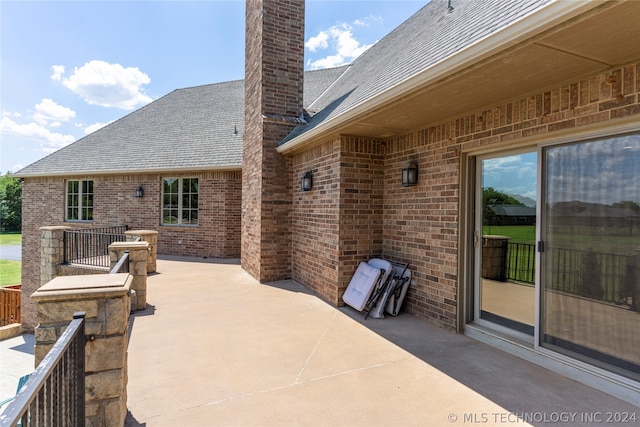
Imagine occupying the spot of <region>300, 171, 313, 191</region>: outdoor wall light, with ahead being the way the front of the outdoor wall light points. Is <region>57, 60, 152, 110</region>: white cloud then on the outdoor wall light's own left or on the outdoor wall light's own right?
on the outdoor wall light's own right

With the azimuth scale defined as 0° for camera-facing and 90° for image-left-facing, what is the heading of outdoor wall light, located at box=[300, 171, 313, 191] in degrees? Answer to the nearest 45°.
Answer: approximately 45°

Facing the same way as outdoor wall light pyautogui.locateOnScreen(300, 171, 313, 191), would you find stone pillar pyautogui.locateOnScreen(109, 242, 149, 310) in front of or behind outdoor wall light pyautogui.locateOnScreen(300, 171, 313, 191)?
in front

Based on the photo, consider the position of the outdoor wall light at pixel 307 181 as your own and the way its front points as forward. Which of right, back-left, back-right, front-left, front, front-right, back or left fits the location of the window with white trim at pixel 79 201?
right

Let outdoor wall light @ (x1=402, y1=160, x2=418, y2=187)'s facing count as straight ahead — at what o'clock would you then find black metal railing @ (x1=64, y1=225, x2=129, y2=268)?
The black metal railing is roughly at 2 o'clock from the outdoor wall light.

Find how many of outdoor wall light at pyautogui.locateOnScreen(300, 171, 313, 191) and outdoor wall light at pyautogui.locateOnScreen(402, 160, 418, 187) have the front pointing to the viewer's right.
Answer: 0

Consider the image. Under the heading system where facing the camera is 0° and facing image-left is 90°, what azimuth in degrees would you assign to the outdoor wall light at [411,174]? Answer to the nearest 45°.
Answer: approximately 45°

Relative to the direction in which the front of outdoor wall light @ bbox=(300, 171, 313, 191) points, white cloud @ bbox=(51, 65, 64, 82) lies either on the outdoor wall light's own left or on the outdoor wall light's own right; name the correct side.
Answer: on the outdoor wall light's own right

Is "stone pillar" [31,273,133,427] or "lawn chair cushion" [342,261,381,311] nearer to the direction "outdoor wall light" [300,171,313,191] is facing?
the stone pillar

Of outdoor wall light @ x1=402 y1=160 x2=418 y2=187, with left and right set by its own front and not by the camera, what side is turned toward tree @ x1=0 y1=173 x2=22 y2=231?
right

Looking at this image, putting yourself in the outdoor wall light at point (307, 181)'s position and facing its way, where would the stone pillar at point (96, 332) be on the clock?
The stone pillar is roughly at 11 o'clock from the outdoor wall light.
